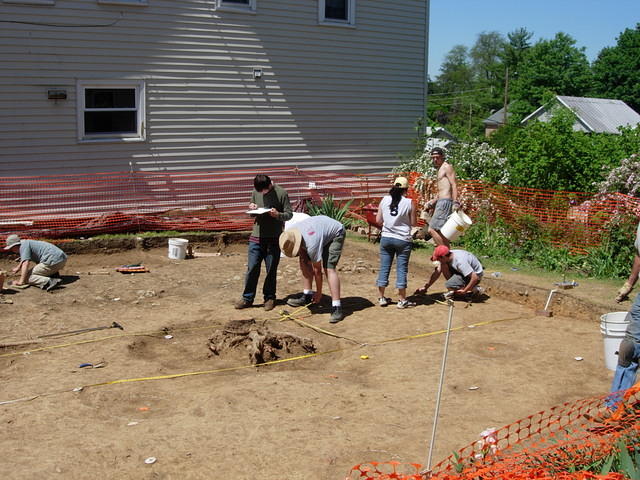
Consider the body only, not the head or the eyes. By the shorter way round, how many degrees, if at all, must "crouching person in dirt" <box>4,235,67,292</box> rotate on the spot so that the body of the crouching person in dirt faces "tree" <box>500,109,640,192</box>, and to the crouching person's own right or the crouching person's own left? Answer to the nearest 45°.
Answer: approximately 180°

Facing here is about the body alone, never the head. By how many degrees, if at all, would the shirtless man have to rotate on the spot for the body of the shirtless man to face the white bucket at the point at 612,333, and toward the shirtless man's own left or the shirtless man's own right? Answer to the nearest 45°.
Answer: approximately 45° to the shirtless man's own left

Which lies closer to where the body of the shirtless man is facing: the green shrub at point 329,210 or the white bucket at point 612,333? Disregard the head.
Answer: the white bucket

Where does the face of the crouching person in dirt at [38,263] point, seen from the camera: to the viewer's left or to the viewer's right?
to the viewer's left

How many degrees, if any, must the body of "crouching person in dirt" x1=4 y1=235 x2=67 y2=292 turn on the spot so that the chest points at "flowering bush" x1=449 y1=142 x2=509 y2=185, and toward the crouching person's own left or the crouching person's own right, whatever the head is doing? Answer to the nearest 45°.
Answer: approximately 180°

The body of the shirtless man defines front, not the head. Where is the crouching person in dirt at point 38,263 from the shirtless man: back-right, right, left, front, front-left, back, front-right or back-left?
front-right

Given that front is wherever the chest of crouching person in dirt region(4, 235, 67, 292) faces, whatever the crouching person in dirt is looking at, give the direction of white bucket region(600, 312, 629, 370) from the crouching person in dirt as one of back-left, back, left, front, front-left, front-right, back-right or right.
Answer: back-left

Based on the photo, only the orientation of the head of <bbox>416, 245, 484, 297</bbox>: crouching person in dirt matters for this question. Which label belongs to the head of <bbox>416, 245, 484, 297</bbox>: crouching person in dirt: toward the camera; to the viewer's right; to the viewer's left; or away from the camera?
to the viewer's left

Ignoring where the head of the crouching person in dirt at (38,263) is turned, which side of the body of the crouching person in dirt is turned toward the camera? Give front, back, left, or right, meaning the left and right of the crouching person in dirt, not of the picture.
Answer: left

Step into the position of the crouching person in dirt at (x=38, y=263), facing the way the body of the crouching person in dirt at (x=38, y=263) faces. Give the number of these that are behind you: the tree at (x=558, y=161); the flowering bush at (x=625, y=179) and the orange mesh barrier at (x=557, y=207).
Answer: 3

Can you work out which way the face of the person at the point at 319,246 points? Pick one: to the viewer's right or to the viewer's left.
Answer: to the viewer's left

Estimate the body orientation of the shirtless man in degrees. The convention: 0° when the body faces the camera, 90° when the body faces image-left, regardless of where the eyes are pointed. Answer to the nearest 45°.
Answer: approximately 45°

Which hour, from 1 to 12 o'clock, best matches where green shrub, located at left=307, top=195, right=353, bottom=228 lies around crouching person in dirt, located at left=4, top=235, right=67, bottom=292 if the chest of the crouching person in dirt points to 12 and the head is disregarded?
The green shrub is roughly at 5 o'clock from the crouching person in dirt.
